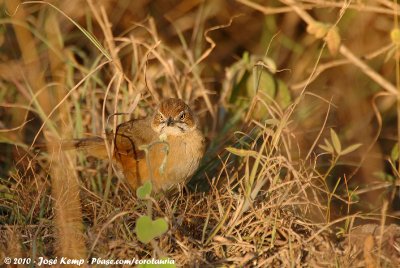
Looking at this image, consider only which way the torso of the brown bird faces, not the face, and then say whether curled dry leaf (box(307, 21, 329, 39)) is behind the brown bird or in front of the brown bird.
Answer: in front

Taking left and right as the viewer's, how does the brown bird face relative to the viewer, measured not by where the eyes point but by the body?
facing the viewer and to the right of the viewer
